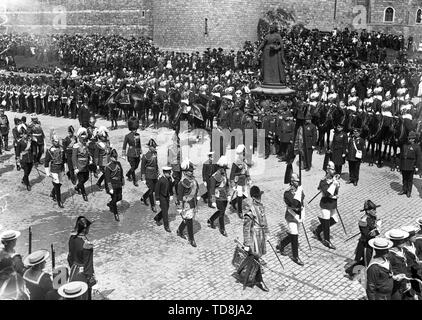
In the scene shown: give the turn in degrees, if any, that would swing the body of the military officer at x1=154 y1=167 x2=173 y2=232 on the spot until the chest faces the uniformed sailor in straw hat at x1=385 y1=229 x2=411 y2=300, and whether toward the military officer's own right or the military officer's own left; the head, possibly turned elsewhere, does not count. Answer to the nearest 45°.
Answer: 0° — they already face them

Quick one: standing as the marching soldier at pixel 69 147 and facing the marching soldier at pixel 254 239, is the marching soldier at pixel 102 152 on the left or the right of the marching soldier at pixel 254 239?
left

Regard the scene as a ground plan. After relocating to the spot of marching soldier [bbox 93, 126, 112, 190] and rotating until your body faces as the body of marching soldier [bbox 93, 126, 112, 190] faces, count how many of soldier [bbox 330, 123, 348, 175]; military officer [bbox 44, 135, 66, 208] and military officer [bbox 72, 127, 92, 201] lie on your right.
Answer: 2

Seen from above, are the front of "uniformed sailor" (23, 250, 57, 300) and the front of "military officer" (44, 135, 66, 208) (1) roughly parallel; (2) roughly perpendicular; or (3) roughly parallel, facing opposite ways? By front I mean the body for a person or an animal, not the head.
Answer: roughly perpendicular

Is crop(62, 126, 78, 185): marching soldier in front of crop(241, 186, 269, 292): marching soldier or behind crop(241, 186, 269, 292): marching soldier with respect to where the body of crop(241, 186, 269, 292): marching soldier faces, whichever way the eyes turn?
behind

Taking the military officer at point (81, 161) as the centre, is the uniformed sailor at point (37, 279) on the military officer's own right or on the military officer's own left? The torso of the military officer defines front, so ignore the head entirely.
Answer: on the military officer's own right

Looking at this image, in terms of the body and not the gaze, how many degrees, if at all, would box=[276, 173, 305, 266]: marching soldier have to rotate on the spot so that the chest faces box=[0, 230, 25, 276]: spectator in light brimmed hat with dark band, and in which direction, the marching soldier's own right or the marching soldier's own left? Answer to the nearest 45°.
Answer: approximately 90° to the marching soldier's own right

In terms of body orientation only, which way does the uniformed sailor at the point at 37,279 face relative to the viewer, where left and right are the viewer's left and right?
facing away from the viewer and to the right of the viewer

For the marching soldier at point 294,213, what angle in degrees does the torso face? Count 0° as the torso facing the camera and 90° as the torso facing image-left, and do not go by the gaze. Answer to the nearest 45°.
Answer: approximately 315°

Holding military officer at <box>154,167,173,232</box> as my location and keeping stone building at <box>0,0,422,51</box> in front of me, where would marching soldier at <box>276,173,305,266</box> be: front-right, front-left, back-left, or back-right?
back-right

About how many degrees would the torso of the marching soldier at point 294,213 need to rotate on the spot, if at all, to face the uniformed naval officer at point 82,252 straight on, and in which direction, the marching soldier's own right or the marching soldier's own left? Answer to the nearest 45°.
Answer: approximately 90° to the marching soldier's own right
